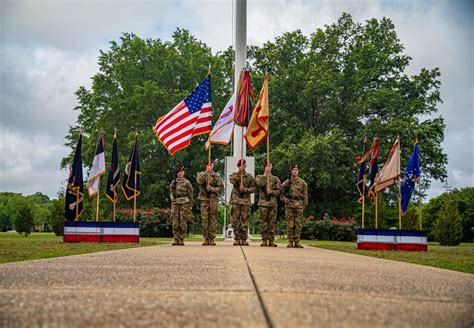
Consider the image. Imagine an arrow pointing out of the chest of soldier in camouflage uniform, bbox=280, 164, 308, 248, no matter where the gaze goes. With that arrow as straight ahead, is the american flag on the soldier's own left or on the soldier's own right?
on the soldier's own right

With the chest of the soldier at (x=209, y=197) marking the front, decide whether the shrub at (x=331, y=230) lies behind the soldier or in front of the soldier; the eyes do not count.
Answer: behind

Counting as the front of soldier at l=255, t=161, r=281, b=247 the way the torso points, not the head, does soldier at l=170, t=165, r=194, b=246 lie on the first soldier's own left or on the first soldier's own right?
on the first soldier's own right

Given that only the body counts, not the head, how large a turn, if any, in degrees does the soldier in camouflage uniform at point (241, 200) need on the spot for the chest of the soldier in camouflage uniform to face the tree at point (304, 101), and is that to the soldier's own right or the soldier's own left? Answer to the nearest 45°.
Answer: approximately 180°

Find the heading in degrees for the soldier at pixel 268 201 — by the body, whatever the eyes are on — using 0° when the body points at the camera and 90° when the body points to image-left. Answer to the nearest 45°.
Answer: approximately 0°
